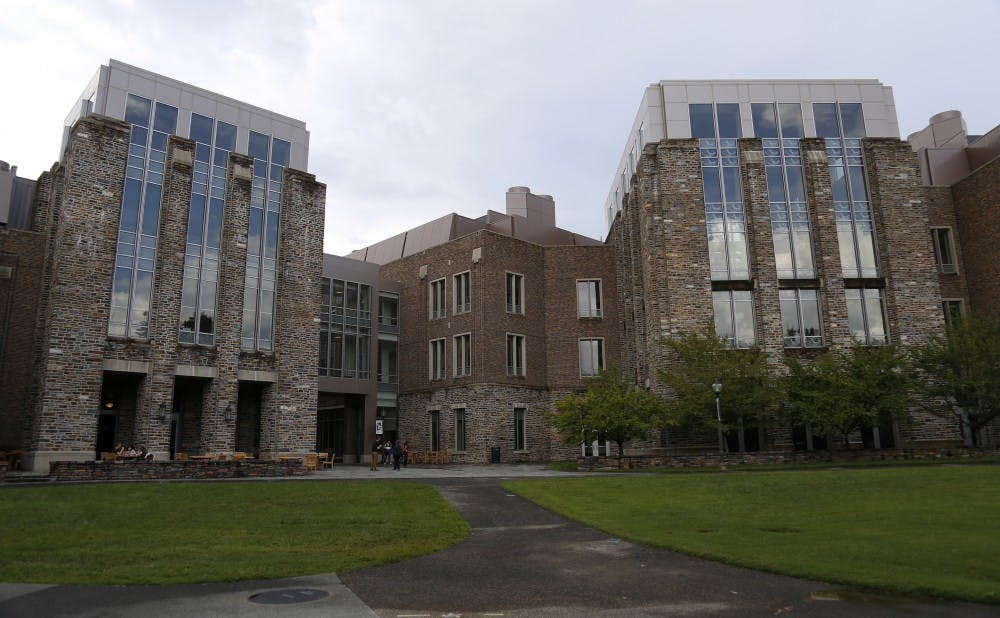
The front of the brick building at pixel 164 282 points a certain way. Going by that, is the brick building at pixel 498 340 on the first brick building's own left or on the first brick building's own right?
on the first brick building's own left

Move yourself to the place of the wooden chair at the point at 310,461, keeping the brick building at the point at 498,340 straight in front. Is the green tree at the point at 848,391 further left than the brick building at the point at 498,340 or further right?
right

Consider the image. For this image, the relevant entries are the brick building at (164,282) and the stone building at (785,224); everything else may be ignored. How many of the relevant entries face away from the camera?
0

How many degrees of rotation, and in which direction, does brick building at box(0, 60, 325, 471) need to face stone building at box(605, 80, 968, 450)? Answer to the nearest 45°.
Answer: approximately 45° to its left

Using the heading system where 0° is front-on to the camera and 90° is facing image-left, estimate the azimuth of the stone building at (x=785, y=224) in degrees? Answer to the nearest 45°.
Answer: approximately 0°

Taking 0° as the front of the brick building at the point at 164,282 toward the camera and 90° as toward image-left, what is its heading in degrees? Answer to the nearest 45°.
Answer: approximately 315°

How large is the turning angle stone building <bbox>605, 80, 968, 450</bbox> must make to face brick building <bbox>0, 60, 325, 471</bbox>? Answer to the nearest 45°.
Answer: approximately 45° to its right

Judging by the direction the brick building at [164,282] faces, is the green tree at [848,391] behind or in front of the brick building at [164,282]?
in front

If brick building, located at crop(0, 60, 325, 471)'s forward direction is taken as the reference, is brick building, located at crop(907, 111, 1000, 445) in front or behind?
in front
